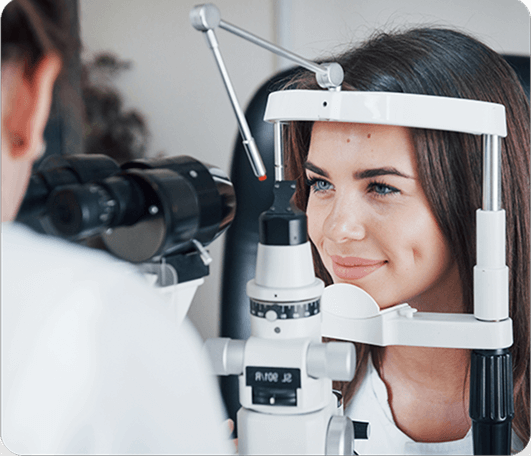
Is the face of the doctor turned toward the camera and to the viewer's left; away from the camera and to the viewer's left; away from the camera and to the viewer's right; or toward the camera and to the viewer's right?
away from the camera and to the viewer's right

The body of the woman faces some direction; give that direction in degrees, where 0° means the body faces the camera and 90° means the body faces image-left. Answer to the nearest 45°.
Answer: approximately 45°
